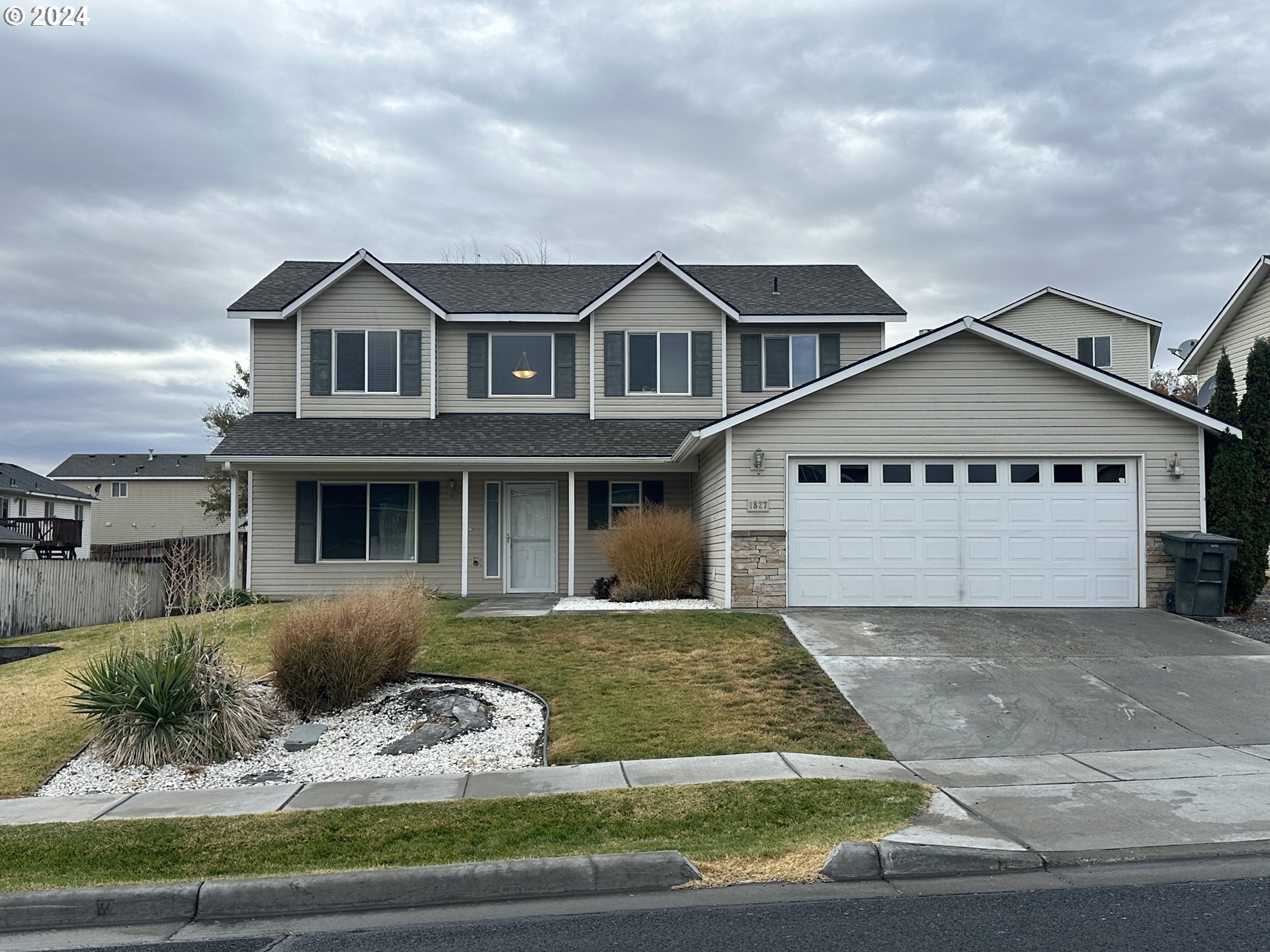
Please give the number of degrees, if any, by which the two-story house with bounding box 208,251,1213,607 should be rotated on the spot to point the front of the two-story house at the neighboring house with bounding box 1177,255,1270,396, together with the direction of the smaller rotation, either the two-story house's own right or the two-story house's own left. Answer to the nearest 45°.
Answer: approximately 90° to the two-story house's own left

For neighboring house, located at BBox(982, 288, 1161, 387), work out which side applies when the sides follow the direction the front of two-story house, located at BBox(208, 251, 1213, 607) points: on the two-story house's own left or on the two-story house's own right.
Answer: on the two-story house's own left

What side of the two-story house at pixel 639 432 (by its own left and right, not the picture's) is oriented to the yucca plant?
front

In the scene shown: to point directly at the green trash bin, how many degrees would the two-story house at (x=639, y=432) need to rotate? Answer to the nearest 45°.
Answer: approximately 45° to its left

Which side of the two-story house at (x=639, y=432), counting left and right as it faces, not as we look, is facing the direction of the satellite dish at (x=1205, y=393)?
left

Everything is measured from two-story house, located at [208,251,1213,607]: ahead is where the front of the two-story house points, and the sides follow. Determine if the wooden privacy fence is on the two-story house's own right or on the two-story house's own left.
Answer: on the two-story house's own right

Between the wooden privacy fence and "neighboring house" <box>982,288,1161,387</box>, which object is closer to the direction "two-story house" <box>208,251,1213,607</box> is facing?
the wooden privacy fence

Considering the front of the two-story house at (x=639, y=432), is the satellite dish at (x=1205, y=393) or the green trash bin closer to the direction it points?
the green trash bin

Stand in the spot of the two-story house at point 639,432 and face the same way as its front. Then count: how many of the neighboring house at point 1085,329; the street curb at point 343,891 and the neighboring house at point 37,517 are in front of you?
1

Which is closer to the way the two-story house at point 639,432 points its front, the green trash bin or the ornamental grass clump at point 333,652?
the ornamental grass clump

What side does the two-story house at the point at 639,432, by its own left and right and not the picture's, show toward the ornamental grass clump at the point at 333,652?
front

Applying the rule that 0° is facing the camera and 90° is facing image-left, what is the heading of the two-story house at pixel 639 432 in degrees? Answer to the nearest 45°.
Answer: approximately 0°

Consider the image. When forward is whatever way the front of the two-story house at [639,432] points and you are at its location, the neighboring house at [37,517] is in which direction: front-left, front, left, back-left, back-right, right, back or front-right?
back-right
